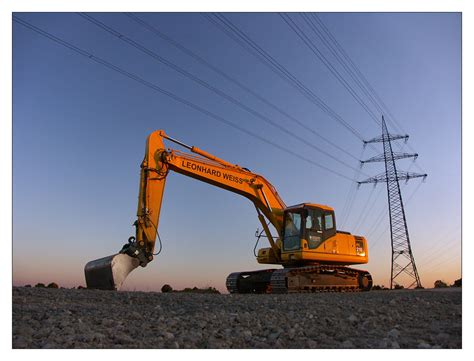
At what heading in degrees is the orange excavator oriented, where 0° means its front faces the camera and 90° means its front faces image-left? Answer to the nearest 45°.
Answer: approximately 45°
